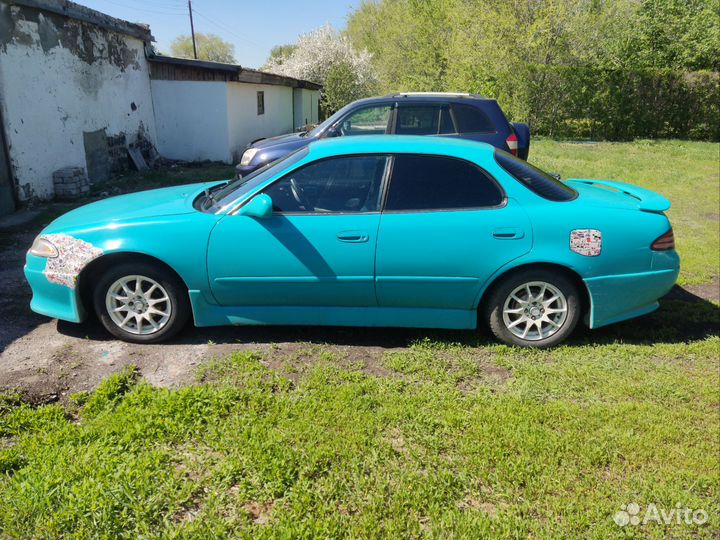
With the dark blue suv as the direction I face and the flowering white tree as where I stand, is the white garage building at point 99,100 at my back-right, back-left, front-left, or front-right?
front-right

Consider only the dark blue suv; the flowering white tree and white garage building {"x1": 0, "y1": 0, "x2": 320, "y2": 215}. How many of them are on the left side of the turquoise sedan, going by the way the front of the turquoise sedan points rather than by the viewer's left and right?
0

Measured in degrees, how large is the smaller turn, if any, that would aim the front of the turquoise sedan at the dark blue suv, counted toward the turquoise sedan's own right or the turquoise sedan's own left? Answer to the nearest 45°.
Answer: approximately 90° to the turquoise sedan's own right

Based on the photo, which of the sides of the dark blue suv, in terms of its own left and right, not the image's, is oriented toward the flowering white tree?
right

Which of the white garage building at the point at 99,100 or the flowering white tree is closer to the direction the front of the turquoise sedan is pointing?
the white garage building

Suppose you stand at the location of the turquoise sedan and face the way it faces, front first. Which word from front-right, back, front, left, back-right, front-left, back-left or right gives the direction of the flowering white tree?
right

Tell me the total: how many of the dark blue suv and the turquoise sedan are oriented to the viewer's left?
2

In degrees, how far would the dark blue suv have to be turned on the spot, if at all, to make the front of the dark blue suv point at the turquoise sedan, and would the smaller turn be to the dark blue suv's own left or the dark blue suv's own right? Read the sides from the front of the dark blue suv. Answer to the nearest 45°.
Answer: approximately 90° to the dark blue suv's own left

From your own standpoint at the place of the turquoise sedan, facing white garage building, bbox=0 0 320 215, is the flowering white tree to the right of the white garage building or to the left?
right

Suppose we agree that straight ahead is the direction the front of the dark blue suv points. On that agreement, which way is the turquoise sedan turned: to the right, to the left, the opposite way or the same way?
the same way

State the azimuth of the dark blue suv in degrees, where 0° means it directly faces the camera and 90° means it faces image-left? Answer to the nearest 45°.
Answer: approximately 90°

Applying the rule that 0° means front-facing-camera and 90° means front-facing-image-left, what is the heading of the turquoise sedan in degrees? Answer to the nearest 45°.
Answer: approximately 90°

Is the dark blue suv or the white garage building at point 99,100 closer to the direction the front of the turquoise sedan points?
the white garage building

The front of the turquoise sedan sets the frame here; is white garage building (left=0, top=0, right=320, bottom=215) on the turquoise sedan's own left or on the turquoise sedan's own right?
on the turquoise sedan's own right

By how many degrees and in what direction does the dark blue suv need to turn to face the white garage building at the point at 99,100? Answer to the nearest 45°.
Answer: approximately 45° to its right
